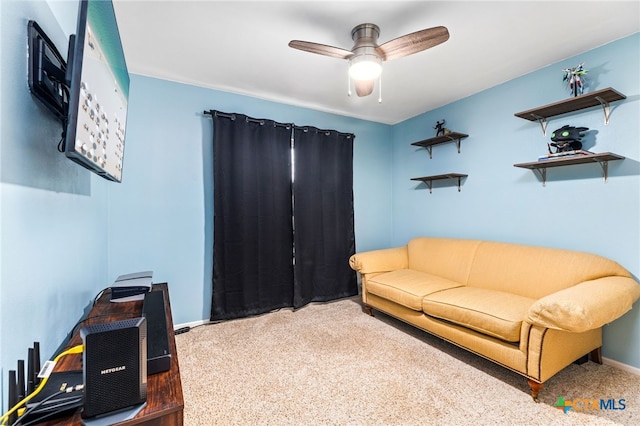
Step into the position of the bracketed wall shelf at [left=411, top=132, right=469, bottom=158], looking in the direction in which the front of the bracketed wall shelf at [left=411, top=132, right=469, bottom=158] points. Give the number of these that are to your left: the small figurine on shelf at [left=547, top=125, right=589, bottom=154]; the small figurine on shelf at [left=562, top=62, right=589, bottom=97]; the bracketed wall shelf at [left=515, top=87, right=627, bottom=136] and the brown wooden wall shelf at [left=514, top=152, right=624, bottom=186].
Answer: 4

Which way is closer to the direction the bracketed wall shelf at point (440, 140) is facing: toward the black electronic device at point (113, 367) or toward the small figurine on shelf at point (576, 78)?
the black electronic device

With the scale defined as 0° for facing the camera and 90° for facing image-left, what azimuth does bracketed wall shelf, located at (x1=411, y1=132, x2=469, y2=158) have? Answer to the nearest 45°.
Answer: approximately 45°

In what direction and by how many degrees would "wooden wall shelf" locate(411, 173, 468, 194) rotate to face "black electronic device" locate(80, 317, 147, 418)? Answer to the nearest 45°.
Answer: approximately 45° to its left

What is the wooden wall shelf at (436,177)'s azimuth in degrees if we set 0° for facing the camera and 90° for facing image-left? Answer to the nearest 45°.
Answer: approximately 45°

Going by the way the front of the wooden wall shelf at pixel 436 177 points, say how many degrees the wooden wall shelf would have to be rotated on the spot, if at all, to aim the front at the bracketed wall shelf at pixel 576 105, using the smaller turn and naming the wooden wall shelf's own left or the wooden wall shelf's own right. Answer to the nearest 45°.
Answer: approximately 90° to the wooden wall shelf's own left

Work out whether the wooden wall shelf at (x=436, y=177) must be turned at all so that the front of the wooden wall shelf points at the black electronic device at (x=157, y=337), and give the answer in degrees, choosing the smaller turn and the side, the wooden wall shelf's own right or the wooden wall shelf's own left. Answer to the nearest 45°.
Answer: approximately 45° to the wooden wall shelf's own left
